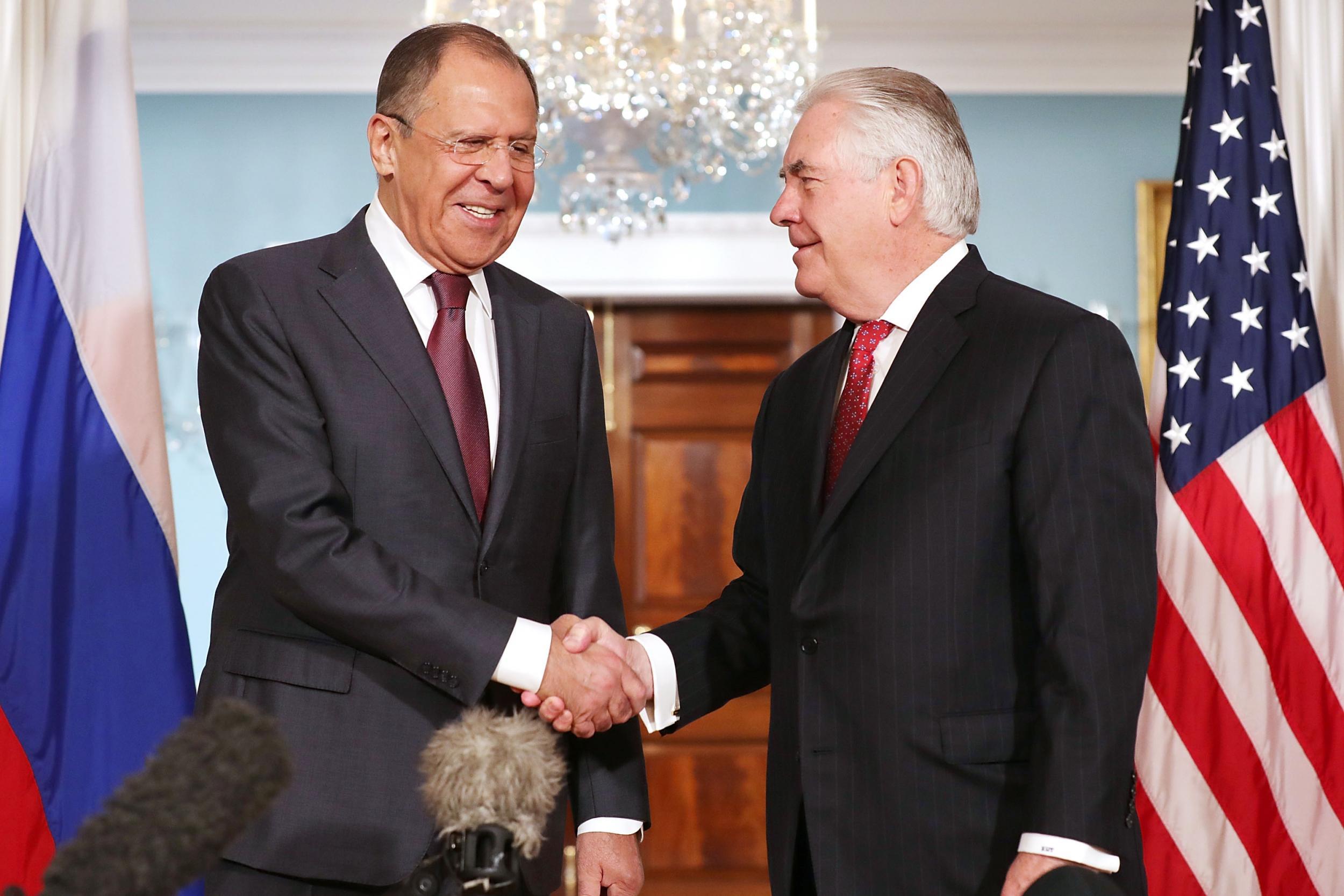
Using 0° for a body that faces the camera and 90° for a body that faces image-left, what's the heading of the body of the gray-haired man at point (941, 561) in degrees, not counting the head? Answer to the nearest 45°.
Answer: approximately 45°

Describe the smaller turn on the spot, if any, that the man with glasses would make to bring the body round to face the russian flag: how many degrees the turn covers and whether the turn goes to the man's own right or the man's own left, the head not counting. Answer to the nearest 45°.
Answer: approximately 180°

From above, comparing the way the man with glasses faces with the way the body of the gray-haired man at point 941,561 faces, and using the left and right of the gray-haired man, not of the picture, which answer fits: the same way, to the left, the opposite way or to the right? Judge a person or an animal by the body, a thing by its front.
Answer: to the left

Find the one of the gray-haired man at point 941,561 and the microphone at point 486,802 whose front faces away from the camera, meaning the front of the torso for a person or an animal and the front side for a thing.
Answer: the microphone

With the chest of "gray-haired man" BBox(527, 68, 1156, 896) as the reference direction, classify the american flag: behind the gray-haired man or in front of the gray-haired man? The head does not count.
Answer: behind

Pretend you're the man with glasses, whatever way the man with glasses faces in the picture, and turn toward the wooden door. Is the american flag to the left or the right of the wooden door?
right

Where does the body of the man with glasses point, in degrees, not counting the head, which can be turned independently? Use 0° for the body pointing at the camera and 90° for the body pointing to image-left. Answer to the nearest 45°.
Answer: approximately 315°

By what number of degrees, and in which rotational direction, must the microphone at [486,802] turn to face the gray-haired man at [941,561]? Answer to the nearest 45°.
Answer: approximately 45° to its right

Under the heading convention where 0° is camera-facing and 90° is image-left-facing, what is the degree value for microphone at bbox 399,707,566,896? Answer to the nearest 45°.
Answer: approximately 180°

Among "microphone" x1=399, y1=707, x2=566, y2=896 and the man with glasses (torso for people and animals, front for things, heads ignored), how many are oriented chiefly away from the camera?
1

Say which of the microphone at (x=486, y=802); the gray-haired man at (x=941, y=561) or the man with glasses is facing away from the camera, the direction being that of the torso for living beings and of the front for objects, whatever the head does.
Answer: the microphone

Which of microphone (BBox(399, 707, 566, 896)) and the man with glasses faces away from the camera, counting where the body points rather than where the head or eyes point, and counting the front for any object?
the microphone

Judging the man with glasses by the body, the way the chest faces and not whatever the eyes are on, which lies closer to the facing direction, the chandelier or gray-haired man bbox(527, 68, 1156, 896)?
the gray-haired man

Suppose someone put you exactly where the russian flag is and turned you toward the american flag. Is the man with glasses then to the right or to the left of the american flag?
right
